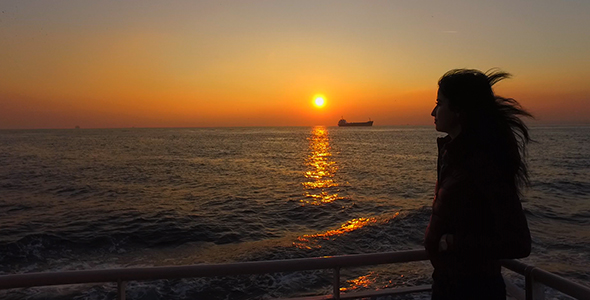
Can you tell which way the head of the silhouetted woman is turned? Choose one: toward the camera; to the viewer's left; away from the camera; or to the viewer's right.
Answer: to the viewer's left

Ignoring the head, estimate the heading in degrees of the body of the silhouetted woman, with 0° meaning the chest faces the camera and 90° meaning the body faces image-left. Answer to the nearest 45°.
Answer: approximately 90°
